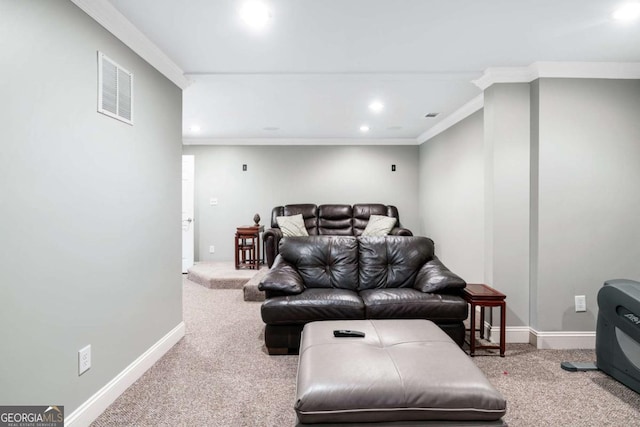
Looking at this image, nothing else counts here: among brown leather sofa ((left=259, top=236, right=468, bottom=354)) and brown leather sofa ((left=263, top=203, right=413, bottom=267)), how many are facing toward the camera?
2

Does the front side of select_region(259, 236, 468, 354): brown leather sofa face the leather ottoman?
yes

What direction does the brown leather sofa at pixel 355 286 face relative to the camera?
toward the camera

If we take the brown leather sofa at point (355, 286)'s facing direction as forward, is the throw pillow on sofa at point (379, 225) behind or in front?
behind

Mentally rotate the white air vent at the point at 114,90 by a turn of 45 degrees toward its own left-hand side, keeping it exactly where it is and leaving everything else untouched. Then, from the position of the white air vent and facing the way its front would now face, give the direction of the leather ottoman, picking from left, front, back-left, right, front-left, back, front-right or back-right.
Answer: front-right

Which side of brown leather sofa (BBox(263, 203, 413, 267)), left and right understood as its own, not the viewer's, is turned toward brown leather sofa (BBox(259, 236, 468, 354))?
front

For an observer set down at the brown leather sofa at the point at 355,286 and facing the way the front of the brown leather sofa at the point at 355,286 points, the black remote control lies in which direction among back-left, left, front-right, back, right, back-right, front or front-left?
front

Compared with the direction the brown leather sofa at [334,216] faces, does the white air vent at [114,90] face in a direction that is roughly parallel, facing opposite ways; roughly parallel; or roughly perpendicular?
roughly perpendicular

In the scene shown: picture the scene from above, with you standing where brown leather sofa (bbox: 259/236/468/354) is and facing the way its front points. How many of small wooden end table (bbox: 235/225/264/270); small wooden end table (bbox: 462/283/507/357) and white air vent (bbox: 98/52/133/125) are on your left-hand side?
1

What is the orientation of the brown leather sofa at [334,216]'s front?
toward the camera

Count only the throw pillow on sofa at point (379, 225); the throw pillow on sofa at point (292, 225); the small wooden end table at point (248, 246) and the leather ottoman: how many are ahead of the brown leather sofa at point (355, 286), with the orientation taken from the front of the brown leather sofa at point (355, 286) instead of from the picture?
1

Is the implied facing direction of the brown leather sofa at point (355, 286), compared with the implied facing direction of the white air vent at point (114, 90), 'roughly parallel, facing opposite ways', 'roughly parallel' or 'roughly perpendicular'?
roughly perpendicular

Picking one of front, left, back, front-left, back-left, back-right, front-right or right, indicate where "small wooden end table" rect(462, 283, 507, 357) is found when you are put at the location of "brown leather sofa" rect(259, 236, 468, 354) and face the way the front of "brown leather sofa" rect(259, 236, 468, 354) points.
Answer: left

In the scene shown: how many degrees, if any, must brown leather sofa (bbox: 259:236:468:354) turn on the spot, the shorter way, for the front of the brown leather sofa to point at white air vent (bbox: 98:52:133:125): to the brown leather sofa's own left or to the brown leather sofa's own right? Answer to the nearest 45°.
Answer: approximately 45° to the brown leather sofa's own right

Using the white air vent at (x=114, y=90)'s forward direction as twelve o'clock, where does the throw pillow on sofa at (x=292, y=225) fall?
The throw pillow on sofa is roughly at 9 o'clock from the white air vent.

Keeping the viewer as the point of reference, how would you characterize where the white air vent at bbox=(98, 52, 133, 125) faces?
facing the viewer and to the right of the viewer
